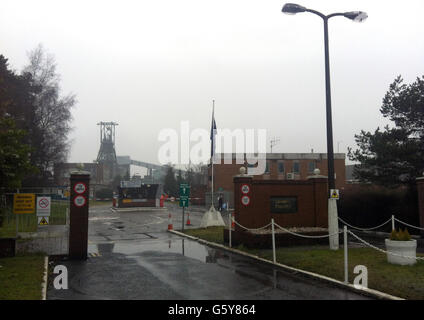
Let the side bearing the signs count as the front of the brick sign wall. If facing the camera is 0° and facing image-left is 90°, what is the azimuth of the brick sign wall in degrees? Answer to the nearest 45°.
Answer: approximately 0°

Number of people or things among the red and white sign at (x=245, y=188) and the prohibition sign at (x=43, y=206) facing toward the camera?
2

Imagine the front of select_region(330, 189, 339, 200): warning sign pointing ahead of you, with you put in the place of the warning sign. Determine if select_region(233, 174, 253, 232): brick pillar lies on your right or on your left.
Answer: on your right

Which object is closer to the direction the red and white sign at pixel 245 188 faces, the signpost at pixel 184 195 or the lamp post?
the lamp post

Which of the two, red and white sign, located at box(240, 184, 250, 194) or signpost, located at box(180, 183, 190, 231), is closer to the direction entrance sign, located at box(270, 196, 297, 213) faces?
the red and white sign

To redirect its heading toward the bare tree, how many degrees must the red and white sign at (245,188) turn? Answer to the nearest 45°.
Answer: approximately 135° to its right

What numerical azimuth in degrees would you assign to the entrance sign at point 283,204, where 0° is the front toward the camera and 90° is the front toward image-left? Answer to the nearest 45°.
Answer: approximately 0°
